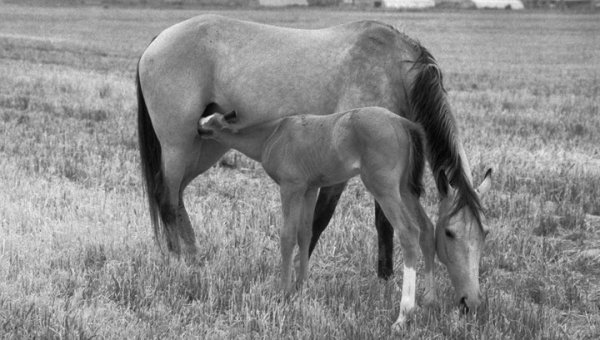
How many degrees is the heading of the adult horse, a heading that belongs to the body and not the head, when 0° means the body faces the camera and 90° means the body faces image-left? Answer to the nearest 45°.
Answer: approximately 270°

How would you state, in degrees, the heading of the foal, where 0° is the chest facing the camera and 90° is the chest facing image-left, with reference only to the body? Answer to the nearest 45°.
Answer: approximately 90°

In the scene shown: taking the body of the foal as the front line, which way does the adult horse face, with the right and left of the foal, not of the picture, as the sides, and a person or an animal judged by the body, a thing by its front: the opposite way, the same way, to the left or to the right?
the opposite way
